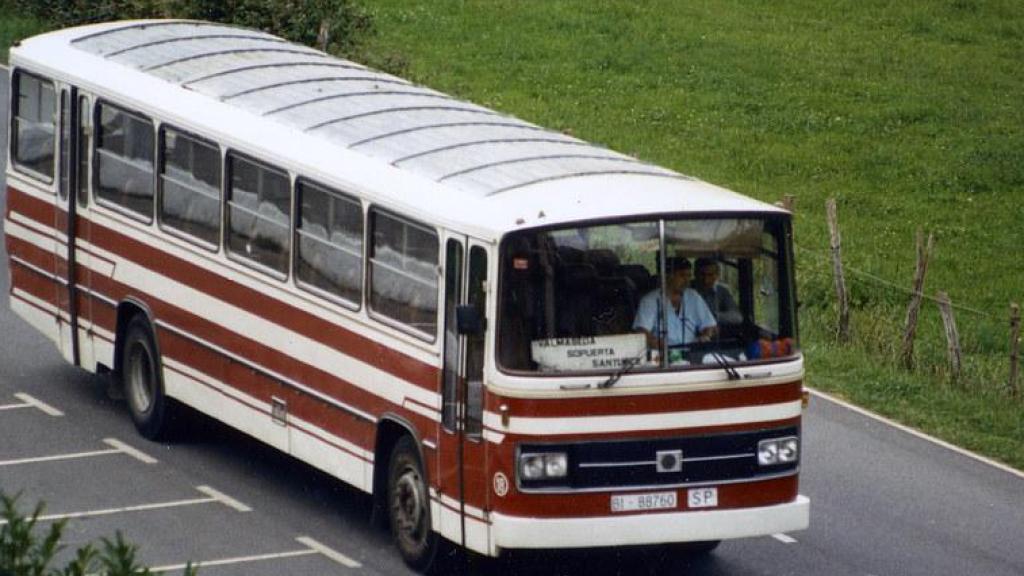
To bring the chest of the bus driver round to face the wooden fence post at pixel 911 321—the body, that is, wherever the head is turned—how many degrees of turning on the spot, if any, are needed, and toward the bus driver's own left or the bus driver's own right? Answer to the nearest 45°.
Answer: approximately 135° to the bus driver's own left

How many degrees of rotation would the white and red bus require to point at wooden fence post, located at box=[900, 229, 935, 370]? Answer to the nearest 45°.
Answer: approximately 90° to its left

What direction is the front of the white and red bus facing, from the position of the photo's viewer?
facing the viewer and to the right of the viewer

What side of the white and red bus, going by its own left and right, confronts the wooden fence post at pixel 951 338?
left

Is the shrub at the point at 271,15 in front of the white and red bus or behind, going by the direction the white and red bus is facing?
behind

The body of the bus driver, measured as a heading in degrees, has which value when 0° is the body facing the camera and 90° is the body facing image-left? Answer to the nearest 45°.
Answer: approximately 315°

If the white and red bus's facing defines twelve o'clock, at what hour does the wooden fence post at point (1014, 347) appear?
The wooden fence post is roughly at 9 o'clock from the white and red bus.
